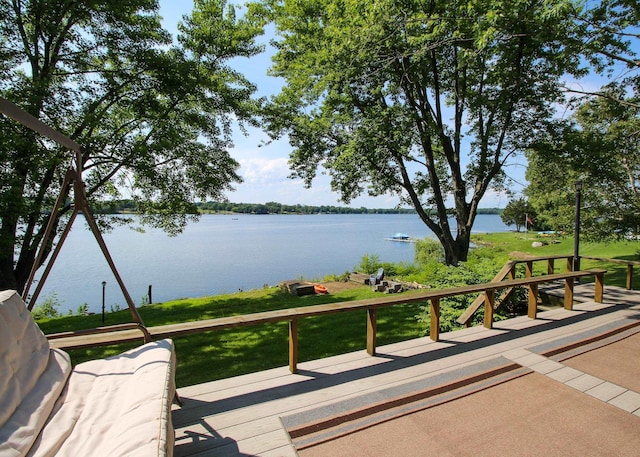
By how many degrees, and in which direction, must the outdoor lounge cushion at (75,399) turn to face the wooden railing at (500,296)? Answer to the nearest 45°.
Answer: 0° — it already faces it

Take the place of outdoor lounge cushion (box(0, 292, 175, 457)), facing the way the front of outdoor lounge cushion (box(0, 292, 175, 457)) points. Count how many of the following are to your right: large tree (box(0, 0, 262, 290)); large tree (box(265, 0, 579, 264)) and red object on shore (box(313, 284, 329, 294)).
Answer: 0

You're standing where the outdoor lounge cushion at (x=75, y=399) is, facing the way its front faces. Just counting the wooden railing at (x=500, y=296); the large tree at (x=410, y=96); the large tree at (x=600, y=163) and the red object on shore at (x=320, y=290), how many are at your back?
0

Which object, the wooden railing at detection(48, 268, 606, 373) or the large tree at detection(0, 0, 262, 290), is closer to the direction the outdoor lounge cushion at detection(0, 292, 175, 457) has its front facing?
the wooden railing

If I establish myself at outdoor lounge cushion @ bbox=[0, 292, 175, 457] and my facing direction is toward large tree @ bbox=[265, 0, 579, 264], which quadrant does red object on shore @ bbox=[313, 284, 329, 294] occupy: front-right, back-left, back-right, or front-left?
front-left

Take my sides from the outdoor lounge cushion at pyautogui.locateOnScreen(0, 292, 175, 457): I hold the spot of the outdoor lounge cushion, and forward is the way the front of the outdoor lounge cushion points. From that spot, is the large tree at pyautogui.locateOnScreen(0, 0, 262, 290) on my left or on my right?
on my left

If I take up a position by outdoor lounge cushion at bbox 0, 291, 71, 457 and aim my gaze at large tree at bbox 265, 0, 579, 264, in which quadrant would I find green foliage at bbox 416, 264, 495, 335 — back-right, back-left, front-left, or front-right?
front-right

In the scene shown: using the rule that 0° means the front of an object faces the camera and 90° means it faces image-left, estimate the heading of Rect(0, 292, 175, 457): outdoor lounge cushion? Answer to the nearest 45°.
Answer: approximately 270°

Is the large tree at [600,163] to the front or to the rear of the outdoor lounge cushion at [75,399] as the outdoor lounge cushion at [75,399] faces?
to the front

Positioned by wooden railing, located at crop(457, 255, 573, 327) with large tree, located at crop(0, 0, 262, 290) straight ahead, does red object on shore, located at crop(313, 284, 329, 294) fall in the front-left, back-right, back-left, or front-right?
front-right

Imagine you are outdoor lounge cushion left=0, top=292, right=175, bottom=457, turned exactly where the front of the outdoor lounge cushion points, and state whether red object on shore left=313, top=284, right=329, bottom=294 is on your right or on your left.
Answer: on your left

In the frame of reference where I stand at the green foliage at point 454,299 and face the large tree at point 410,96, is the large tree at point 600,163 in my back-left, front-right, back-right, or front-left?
front-right

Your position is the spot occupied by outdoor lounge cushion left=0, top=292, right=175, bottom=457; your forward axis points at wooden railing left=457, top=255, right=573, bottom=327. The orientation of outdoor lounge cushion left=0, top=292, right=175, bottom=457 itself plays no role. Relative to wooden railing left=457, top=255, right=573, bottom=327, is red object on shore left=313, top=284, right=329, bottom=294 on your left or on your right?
left

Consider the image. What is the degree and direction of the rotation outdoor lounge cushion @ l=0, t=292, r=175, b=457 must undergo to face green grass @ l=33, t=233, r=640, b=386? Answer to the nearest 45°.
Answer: approximately 45° to its left

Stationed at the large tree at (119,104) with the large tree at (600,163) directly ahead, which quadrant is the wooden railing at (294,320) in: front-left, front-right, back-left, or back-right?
front-right

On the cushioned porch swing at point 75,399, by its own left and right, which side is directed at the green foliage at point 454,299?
front

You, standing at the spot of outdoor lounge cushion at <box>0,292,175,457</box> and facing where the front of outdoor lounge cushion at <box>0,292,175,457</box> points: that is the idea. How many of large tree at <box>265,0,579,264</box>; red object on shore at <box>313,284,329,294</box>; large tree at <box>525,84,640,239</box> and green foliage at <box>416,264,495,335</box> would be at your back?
0
